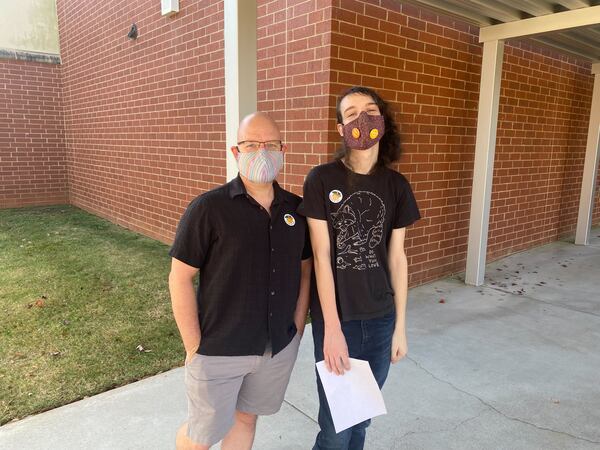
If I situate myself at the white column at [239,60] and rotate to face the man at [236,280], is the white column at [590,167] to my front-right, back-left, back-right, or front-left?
back-left

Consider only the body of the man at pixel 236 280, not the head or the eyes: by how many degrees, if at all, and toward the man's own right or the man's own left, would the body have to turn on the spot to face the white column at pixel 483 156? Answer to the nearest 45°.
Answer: approximately 90° to the man's own left

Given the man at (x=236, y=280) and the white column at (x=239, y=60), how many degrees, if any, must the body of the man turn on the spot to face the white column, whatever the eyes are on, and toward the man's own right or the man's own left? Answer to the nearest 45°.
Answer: approximately 135° to the man's own left

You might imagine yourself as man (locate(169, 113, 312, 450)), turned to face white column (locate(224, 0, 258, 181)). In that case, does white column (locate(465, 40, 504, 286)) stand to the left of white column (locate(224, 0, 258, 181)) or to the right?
right

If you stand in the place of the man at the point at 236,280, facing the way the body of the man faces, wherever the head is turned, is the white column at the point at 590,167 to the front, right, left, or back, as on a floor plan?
left
